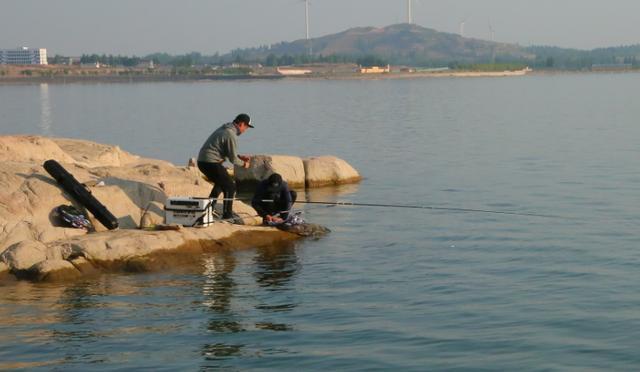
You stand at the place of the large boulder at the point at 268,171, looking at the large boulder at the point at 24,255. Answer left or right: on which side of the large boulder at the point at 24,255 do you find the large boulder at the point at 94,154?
right

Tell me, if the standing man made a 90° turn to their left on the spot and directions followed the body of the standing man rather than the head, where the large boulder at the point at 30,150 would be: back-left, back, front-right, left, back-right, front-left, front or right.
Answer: front-left

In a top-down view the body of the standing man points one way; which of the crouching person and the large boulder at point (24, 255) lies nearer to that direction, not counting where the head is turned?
the crouching person

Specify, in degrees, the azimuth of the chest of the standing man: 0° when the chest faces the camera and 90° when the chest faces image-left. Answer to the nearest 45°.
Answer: approximately 270°

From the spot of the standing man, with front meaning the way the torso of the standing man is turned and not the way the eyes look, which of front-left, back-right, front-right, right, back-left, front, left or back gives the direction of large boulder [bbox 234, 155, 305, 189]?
left

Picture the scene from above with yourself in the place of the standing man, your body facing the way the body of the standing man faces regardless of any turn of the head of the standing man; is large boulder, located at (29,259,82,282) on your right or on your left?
on your right

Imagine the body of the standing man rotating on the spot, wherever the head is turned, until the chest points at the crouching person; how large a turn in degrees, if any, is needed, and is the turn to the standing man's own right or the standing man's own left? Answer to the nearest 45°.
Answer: approximately 45° to the standing man's own left

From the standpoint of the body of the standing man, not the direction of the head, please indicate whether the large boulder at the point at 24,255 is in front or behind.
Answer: behind

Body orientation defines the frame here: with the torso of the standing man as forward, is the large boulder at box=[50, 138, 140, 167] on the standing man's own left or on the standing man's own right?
on the standing man's own left
